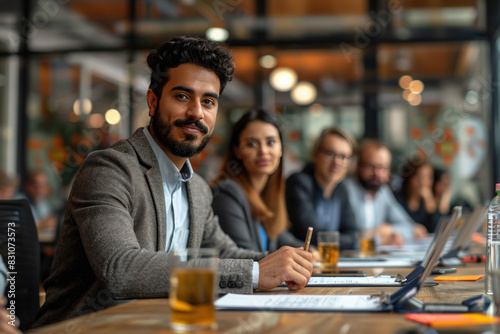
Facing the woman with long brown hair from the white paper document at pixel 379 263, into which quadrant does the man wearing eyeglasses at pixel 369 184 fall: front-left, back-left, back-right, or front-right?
front-right

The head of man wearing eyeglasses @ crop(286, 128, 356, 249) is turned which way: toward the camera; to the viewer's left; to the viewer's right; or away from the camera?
toward the camera

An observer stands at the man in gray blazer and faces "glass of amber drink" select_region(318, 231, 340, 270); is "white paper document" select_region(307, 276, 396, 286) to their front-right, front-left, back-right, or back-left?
front-right

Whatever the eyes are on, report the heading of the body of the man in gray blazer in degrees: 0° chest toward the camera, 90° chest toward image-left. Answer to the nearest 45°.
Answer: approximately 315°

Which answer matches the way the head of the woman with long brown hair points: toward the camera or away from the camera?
toward the camera

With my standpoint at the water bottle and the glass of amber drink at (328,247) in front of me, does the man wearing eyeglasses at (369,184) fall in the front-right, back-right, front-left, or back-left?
front-right

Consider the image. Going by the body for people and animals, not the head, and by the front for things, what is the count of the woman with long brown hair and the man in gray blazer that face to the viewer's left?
0

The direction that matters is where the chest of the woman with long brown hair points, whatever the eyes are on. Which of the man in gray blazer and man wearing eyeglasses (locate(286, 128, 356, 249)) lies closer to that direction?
the man in gray blazer

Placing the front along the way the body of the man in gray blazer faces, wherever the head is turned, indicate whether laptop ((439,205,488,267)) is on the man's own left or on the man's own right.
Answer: on the man's own left
